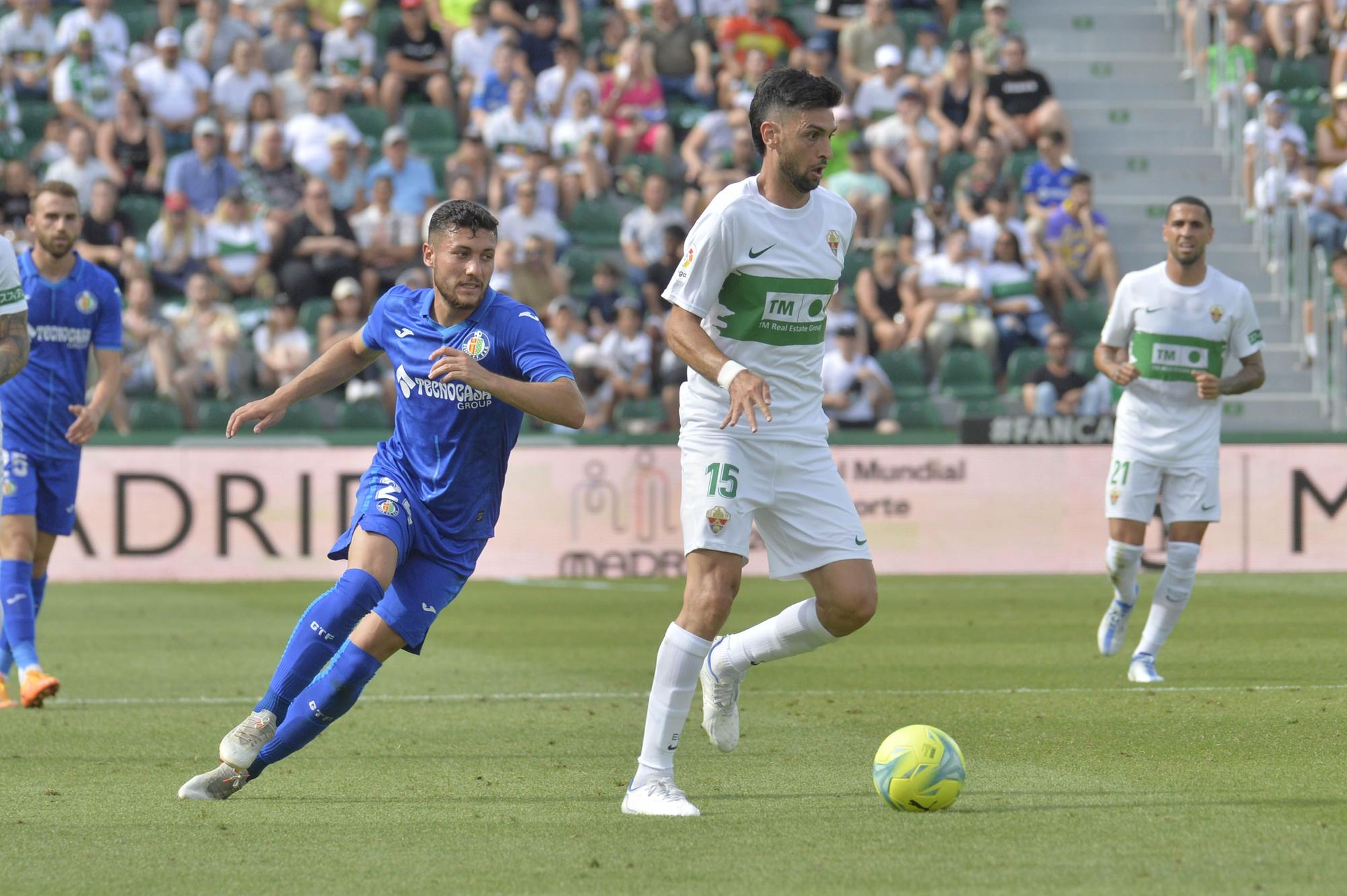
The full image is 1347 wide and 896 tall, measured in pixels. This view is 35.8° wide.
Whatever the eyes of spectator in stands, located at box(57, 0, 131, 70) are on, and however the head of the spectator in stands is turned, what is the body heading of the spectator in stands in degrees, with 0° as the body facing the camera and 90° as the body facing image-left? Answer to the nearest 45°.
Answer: approximately 0°

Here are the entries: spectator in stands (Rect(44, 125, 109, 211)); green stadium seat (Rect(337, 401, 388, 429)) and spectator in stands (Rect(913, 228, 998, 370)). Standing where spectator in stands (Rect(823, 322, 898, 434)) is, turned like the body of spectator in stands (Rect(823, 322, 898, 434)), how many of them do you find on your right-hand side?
2

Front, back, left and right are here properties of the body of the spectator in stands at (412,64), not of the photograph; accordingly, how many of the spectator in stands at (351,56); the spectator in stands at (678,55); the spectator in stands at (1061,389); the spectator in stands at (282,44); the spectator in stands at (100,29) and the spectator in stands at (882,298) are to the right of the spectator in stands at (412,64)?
3

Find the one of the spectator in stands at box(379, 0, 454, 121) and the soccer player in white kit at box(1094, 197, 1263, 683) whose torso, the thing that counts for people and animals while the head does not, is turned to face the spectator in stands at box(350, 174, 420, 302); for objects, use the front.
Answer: the spectator in stands at box(379, 0, 454, 121)

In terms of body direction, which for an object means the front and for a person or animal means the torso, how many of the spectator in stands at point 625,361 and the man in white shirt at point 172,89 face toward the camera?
2

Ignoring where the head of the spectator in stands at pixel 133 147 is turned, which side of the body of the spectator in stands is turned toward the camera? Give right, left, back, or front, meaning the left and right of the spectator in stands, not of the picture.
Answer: front

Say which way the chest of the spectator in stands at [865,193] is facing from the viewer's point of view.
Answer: toward the camera

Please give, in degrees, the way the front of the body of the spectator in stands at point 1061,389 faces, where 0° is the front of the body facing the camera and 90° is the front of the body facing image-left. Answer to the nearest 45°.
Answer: approximately 0°

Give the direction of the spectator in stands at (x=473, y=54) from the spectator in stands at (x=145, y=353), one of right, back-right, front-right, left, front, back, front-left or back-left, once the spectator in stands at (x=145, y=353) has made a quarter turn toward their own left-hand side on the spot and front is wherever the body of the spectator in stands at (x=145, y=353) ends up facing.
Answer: front-left

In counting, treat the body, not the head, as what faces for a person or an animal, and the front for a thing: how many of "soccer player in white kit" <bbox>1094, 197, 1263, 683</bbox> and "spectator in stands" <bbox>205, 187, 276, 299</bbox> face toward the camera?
2

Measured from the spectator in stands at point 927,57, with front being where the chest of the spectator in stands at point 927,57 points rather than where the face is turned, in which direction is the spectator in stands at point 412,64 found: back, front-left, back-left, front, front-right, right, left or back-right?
right

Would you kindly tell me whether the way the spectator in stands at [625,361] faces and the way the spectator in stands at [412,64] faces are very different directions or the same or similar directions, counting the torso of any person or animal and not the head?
same or similar directions

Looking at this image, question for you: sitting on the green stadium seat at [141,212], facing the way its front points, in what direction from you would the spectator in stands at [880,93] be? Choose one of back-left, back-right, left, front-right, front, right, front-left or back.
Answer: left

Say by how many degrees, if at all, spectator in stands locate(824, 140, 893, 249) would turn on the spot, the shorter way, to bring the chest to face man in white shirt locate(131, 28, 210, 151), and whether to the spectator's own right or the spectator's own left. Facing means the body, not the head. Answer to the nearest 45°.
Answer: approximately 90° to the spectator's own right

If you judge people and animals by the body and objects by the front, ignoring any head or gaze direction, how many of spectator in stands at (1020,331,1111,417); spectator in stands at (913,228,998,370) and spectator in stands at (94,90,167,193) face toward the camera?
3

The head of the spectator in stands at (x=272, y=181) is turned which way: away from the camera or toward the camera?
toward the camera

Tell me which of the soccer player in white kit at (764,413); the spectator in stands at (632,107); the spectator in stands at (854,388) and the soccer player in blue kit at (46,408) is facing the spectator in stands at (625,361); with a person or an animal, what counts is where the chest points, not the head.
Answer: the spectator in stands at (632,107)

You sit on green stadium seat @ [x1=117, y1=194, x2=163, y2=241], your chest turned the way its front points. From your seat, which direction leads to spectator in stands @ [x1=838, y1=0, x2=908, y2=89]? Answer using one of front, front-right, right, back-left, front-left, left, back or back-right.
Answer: left

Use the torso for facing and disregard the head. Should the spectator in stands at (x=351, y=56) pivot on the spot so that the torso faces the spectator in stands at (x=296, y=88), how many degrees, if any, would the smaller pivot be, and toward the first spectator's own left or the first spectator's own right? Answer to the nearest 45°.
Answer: approximately 45° to the first spectator's own right
